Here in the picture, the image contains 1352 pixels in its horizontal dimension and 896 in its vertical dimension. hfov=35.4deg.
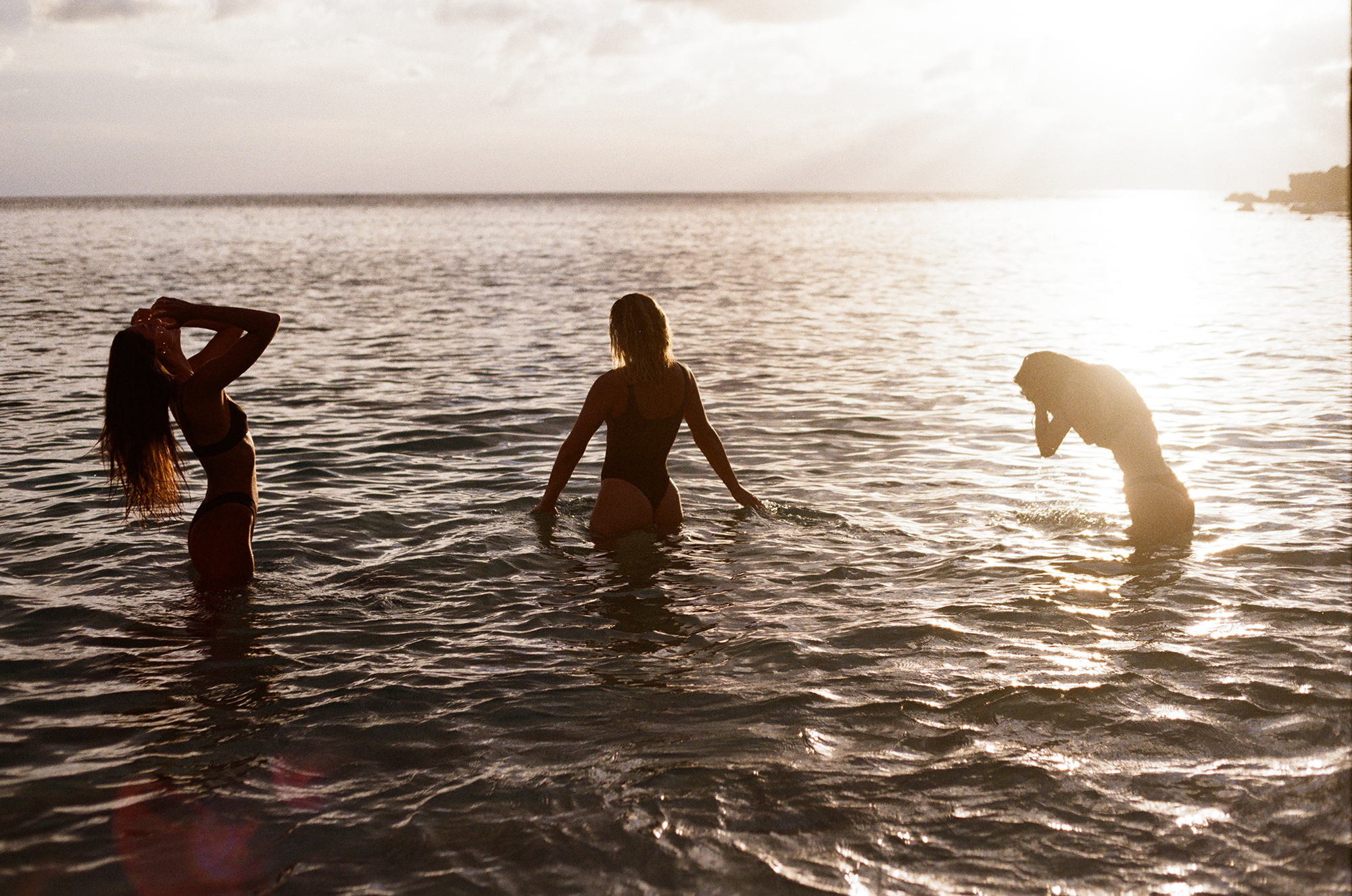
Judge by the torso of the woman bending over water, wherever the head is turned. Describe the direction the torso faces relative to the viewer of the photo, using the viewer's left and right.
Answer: facing to the left of the viewer

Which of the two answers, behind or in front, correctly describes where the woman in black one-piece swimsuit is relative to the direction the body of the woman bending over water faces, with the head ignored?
in front

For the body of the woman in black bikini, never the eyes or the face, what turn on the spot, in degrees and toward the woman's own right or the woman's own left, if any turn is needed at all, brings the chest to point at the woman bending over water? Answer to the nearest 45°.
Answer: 0° — they already face them

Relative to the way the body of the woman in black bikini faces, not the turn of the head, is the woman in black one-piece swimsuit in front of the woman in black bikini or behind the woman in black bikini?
in front

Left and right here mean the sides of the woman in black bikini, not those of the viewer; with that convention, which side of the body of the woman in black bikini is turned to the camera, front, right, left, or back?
right

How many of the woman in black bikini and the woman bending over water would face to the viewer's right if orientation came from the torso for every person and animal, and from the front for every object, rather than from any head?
1

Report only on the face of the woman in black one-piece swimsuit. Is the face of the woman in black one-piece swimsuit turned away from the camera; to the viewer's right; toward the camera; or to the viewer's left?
away from the camera
